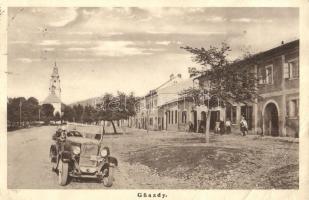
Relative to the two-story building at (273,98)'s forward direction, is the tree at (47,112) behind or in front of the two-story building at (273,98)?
in front

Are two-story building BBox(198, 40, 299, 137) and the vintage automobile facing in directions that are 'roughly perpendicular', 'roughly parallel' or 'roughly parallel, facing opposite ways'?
roughly perpendicular

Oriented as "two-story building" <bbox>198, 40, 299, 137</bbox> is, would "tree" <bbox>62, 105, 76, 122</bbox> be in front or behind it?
in front

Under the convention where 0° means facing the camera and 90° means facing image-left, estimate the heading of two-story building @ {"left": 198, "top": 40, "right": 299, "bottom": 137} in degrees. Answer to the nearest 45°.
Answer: approximately 45°

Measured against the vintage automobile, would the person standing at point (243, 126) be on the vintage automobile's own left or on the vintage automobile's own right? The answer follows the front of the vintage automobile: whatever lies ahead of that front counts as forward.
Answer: on the vintage automobile's own left

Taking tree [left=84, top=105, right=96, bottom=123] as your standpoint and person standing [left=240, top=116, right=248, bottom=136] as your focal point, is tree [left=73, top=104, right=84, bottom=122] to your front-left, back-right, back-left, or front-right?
back-right

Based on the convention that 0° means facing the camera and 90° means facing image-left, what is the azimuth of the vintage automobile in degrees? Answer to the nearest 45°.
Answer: approximately 315°

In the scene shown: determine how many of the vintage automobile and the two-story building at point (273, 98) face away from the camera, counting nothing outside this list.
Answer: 0
